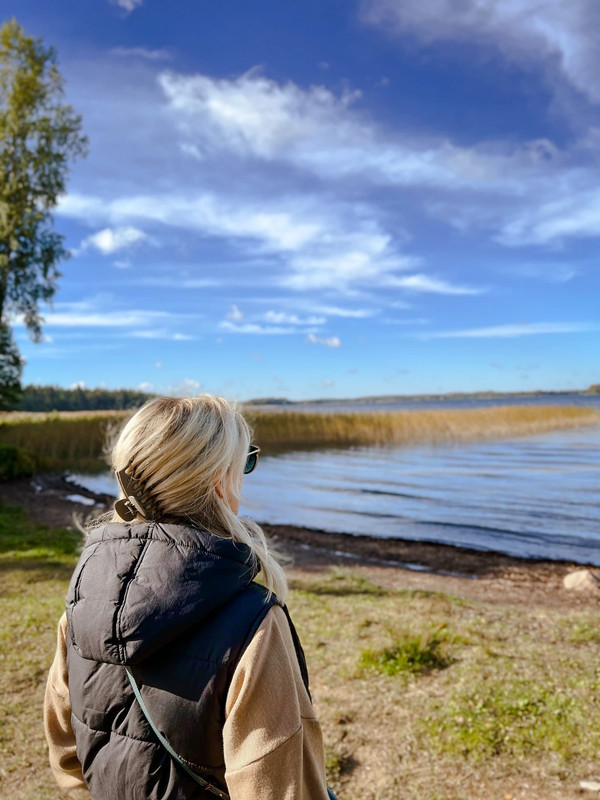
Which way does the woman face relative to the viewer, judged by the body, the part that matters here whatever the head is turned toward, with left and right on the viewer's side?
facing away from the viewer and to the right of the viewer

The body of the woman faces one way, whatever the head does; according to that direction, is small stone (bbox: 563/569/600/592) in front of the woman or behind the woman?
in front

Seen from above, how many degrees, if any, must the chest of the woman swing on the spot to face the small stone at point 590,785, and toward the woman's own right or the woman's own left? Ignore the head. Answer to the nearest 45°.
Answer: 0° — they already face it

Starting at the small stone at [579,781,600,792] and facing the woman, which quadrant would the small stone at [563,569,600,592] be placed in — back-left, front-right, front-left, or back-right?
back-right

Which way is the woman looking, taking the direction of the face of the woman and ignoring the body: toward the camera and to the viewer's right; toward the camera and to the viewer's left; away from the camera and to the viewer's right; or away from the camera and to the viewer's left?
away from the camera and to the viewer's right
